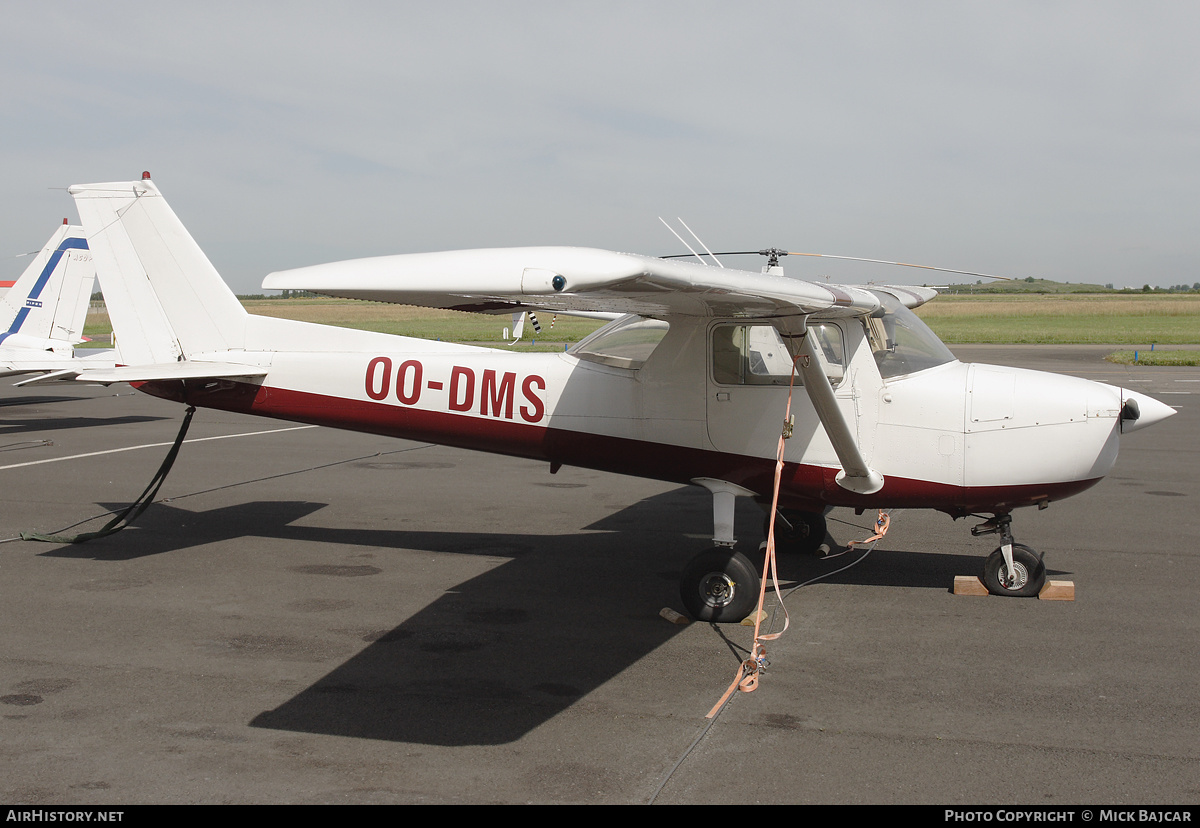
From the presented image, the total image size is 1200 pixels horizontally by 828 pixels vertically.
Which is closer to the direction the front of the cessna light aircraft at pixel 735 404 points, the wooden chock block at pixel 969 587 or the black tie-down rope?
the wooden chock block

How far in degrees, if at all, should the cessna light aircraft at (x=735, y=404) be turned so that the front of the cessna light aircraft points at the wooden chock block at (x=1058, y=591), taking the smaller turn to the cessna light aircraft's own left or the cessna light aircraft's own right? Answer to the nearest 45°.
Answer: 0° — it already faces it

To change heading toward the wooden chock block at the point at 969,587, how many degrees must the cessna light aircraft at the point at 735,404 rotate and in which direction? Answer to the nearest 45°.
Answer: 0° — it already faces it

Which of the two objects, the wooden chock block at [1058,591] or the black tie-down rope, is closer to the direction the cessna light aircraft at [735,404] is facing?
the wooden chock block

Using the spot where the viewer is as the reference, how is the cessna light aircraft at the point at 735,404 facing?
facing to the right of the viewer
